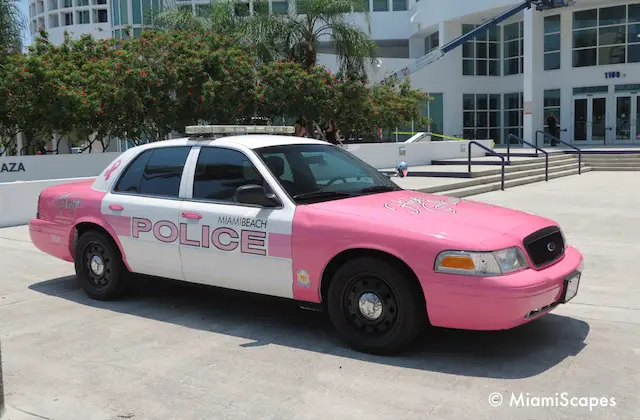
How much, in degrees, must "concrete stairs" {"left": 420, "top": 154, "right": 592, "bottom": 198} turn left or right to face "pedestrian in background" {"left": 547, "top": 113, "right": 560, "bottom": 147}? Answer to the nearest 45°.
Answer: approximately 135° to its left

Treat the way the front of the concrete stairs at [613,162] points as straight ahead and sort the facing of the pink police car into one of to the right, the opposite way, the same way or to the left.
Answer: to the left

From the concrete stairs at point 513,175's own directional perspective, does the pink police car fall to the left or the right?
on its right

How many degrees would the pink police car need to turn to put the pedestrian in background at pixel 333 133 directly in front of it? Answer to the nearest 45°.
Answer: approximately 135° to its left

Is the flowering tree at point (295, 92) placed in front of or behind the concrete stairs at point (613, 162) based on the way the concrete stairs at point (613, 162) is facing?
in front

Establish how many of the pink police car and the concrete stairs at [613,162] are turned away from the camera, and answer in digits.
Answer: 0

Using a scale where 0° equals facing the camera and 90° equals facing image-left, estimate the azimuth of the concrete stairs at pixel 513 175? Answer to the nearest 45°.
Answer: approximately 315°

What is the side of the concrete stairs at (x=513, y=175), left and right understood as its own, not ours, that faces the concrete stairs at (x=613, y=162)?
left

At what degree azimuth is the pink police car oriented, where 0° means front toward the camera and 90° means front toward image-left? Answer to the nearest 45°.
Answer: approximately 315°

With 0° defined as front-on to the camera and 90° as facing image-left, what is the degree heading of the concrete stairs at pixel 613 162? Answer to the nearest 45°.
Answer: approximately 0°

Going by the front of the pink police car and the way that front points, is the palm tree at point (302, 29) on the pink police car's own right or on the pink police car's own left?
on the pink police car's own left

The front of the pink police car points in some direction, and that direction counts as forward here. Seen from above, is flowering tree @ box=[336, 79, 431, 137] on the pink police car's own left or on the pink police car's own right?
on the pink police car's own left

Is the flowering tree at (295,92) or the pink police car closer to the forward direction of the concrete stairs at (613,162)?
the pink police car

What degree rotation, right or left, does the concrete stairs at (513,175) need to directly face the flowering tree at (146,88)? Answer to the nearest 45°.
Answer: approximately 90° to its right
